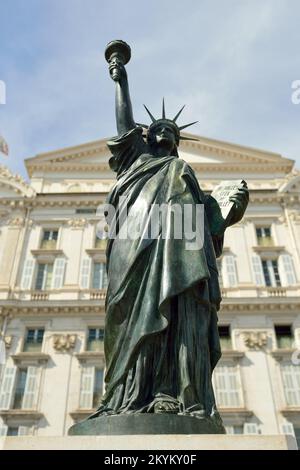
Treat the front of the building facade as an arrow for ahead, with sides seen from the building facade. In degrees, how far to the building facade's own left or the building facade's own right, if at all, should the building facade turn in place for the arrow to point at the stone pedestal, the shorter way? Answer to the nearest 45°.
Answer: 0° — it already faces it

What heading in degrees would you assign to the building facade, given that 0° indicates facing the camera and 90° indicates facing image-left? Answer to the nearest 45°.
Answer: approximately 0°

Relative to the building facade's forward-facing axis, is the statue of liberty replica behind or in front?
in front
